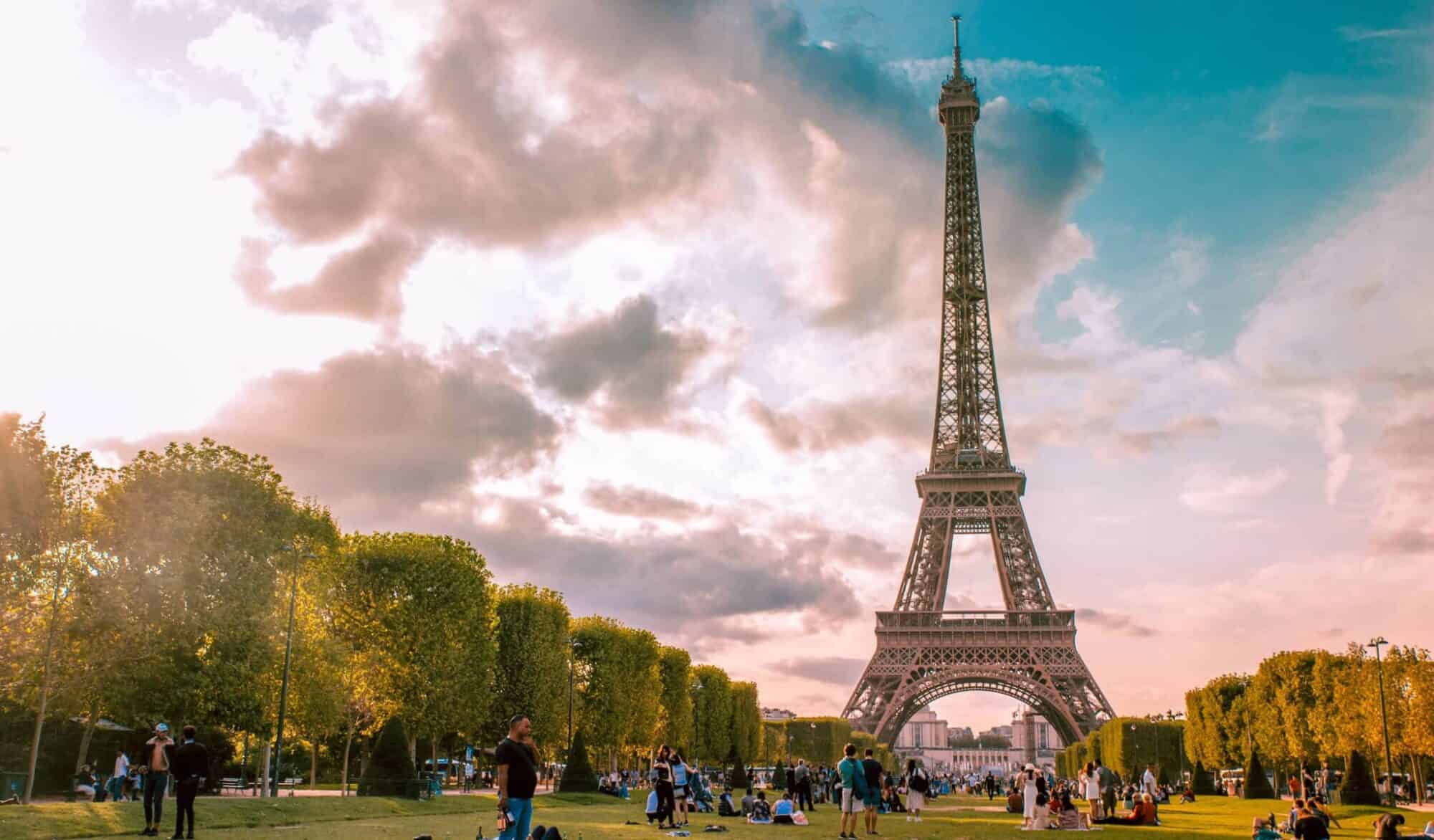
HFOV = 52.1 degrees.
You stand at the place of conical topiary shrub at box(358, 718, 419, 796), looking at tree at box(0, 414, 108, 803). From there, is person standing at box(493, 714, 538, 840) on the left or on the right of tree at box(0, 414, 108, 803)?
left

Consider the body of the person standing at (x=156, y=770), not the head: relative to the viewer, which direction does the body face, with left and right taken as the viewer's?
facing the viewer

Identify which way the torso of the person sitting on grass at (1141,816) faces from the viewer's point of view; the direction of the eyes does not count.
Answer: to the viewer's left

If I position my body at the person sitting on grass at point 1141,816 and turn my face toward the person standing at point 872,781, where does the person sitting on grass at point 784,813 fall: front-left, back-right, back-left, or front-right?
front-right

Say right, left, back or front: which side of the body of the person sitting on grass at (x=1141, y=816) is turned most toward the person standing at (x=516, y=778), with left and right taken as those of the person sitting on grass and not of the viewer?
left

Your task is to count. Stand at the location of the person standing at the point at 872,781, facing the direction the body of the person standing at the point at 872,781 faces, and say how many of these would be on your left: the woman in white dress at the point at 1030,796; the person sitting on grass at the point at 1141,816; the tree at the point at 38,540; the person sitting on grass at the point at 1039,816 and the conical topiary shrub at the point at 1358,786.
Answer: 1

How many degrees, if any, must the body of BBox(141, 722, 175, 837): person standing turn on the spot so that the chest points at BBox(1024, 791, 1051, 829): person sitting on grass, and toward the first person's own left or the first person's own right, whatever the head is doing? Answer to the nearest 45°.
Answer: approximately 90° to the first person's own left

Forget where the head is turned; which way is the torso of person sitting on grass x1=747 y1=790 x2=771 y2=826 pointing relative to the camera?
away from the camera

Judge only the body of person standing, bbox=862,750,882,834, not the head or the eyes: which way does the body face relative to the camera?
away from the camera

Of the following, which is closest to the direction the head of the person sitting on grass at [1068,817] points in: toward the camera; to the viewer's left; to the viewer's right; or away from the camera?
away from the camera

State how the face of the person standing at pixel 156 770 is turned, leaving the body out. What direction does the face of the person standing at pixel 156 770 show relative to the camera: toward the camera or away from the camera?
toward the camera
